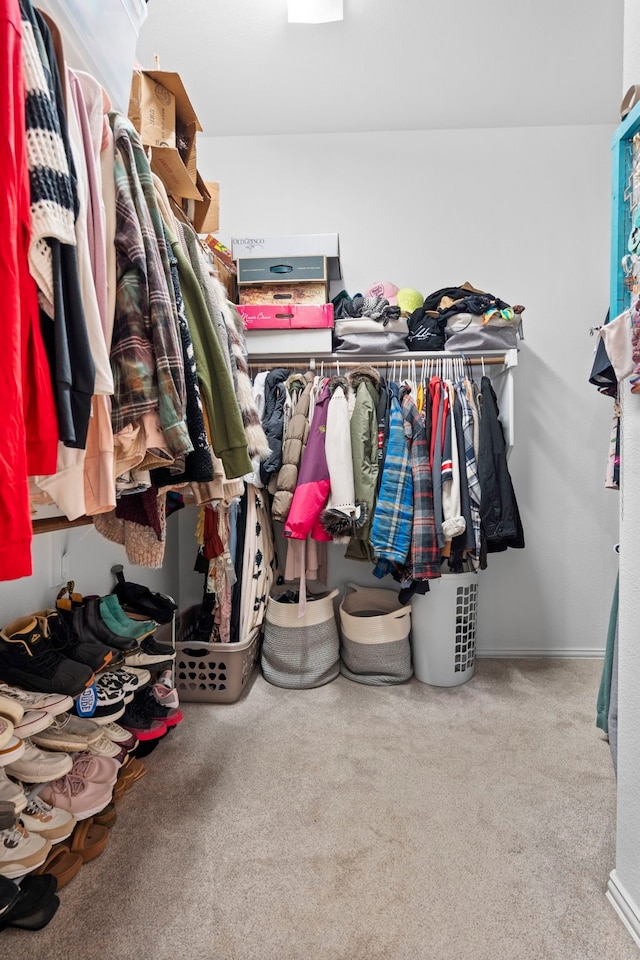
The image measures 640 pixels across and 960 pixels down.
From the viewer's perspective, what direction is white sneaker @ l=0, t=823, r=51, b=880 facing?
to the viewer's right

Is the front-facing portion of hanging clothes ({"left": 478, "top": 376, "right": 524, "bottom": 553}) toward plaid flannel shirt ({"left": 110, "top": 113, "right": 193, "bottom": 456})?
no

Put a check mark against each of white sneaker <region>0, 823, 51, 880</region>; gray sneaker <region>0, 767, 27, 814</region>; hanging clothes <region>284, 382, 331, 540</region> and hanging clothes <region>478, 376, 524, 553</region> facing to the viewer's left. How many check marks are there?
2

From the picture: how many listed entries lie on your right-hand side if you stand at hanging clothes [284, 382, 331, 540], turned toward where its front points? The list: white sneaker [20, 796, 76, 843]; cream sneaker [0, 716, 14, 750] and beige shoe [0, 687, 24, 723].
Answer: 0

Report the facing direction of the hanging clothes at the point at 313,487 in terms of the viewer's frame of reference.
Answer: facing to the left of the viewer

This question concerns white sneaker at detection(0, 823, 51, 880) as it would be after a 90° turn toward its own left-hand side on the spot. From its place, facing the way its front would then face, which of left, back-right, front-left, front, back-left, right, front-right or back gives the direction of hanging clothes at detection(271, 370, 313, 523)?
front-right

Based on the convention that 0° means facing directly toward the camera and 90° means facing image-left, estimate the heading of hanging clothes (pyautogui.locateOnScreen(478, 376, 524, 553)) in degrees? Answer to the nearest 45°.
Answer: approximately 90°

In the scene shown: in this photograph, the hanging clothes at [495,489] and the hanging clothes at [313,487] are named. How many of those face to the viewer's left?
2

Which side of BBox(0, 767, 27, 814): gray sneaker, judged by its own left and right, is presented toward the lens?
right
